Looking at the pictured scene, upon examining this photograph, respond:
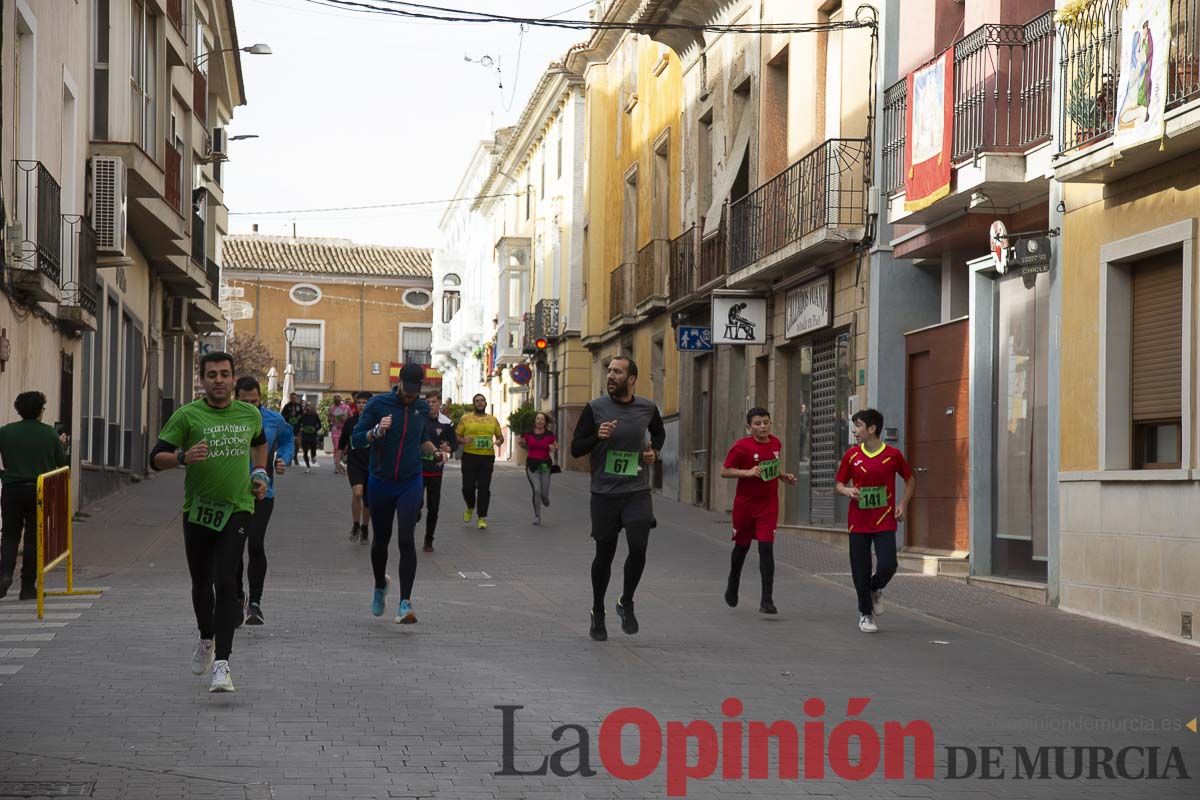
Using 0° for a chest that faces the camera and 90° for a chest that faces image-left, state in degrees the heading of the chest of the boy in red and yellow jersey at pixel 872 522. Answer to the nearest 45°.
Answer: approximately 0°

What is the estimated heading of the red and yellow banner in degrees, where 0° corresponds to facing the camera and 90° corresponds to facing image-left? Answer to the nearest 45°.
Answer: approximately 45°

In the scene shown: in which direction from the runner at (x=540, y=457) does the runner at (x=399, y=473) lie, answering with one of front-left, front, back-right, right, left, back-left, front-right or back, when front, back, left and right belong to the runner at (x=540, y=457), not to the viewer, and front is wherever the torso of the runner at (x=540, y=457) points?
front

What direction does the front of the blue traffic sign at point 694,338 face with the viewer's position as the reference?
facing the viewer

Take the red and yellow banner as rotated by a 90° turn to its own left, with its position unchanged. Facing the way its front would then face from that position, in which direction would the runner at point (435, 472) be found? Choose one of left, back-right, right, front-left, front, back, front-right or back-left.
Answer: back-right

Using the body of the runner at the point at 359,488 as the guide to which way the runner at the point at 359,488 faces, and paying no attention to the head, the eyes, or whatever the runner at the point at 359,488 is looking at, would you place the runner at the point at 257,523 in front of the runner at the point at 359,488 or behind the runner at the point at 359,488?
in front

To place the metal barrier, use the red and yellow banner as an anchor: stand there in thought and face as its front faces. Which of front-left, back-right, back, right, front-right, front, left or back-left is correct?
front

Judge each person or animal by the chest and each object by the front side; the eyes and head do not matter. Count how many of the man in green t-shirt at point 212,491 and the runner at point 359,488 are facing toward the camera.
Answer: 2

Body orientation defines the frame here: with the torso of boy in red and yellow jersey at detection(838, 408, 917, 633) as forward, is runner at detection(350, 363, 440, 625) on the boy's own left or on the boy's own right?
on the boy's own right

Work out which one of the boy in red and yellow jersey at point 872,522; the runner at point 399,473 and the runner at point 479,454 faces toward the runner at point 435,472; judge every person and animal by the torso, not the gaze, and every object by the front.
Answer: the runner at point 479,454

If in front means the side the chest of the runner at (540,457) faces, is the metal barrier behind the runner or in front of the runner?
in front

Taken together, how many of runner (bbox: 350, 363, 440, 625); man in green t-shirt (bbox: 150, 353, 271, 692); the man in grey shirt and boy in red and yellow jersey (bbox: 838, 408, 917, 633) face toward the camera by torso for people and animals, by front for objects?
4

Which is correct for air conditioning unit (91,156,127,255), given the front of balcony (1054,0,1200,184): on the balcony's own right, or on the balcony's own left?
on the balcony's own right

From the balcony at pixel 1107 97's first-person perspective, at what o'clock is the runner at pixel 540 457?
The runner is roughly at 3 o'clock from the balcony.

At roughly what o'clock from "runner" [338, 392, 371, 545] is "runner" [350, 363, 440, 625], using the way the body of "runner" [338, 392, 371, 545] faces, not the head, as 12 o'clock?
"runner" [350, 363, 440, 625] is roughly at 12 o'clock from "runner" [338, 392, 371, 545].

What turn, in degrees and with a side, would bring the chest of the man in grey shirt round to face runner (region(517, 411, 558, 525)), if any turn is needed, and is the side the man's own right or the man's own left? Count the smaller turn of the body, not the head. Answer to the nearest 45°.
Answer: approximately 180°
